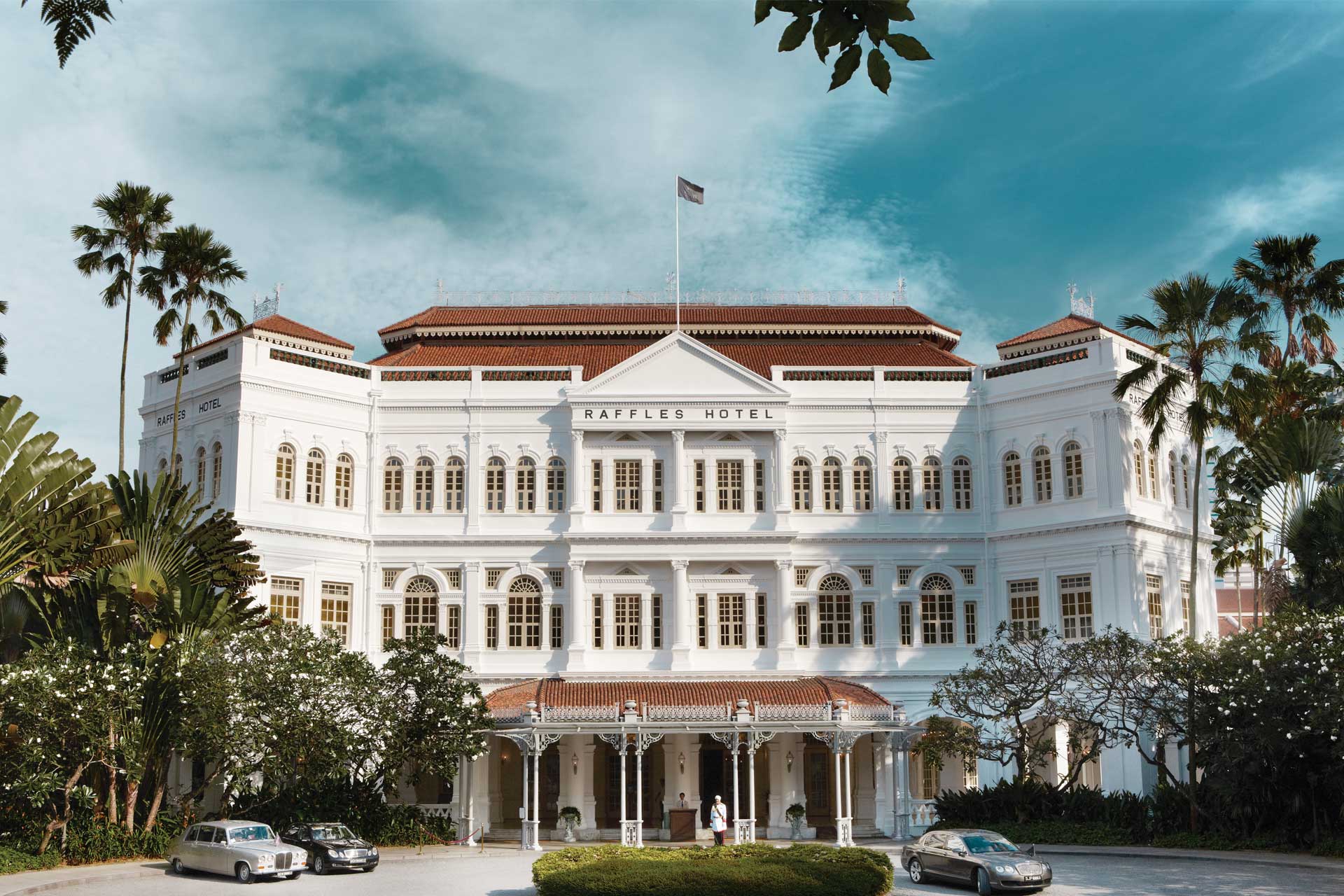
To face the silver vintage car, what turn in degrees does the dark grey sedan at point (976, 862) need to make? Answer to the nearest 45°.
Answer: approximately 135° to its right

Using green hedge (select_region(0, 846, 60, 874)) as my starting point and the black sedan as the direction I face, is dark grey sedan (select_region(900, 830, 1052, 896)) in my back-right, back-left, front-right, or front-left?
front-right

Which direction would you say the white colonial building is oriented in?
toward the camera

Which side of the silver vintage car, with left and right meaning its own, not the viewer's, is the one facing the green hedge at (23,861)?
back

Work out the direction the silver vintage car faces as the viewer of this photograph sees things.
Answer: facing the viewer and to the right of the viewer

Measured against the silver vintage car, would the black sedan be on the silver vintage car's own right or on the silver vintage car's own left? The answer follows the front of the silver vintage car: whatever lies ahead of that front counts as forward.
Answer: on the silver vintage car's own left

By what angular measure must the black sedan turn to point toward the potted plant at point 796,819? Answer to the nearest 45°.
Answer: approximately 90° to its left

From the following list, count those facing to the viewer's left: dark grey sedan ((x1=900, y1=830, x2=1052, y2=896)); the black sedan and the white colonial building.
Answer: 0

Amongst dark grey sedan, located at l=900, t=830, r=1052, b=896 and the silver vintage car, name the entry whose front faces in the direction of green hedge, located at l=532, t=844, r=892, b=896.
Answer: the silver vintage car

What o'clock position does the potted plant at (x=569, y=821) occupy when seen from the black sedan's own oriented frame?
The potted plant is roughly at 9 o'clock from the black sedan.

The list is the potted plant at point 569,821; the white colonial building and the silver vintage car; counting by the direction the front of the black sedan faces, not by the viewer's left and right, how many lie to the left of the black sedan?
2

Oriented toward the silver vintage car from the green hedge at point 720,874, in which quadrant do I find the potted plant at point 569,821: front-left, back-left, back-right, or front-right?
front-right

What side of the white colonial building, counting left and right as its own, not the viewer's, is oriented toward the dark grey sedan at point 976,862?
front

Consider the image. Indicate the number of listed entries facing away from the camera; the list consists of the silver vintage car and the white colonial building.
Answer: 0
